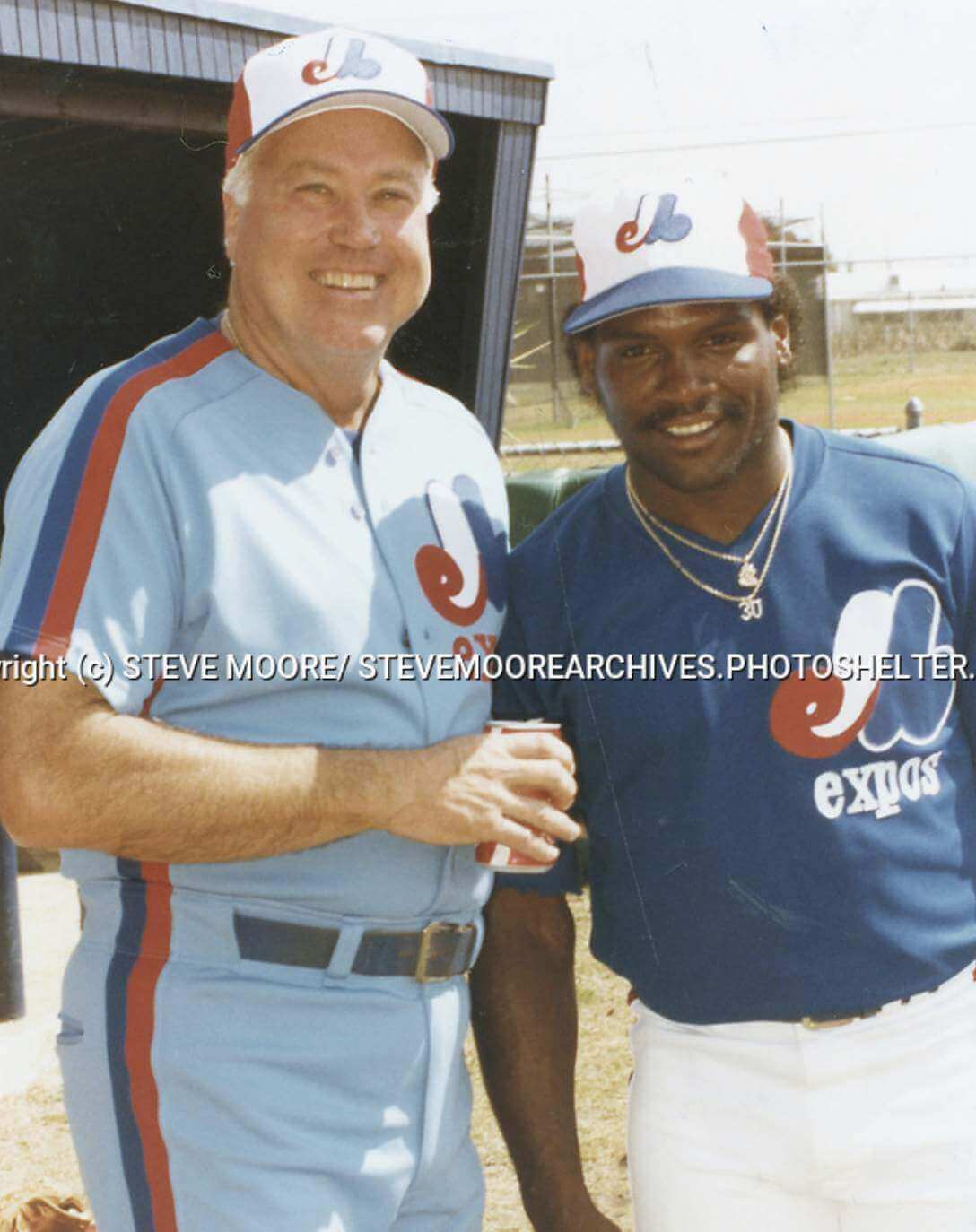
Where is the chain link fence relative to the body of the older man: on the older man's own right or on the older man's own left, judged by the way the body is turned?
on the older man's own left
